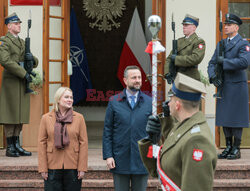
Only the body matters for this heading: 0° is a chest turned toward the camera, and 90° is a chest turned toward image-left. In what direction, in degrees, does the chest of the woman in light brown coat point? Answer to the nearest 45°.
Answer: approximately 0°

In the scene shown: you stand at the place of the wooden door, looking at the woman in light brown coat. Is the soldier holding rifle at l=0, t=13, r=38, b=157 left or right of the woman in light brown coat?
right

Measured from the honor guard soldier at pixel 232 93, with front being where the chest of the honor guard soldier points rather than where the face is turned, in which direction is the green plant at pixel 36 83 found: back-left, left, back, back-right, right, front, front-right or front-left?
front-right

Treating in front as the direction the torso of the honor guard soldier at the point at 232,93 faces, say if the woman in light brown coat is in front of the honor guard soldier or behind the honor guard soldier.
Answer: in front

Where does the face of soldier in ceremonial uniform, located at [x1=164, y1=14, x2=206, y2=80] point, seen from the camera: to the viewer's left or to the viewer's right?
to the viewer's left

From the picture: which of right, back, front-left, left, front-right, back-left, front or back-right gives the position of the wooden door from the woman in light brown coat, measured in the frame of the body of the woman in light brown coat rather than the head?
back

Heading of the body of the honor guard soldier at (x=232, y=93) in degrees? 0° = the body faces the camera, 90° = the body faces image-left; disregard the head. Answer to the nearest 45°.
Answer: approximately 45°

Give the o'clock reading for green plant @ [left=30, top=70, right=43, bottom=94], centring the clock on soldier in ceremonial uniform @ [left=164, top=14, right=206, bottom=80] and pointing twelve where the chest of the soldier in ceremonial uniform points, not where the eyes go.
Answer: The green plant is roughly at 2 o'clock from the soldier in ceremonial uniform.
